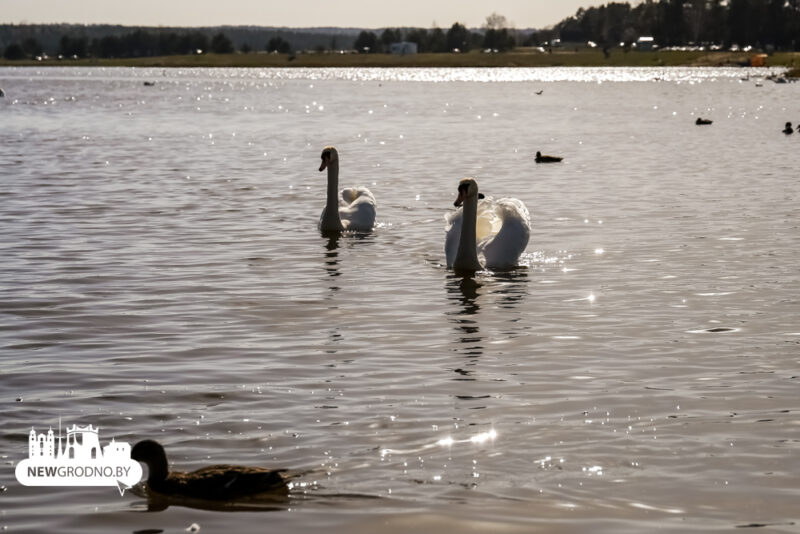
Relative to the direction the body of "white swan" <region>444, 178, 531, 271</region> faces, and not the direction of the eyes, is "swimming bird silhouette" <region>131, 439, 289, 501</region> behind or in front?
in front

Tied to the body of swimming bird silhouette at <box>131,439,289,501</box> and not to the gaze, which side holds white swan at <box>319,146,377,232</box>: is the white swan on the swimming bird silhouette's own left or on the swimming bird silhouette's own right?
on the swimming bird silhouette's own right

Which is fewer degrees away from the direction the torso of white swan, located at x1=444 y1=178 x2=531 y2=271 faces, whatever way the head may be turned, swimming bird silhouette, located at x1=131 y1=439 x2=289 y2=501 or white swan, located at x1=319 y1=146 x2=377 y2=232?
the swimming bird silhouette

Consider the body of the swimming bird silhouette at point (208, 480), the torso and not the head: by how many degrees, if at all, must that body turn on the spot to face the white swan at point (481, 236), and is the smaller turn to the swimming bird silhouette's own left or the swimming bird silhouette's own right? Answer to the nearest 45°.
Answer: approximately 90° to the swimming bird silhouette's own right

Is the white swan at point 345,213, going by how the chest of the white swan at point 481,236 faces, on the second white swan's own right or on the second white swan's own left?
on the second white swan's own right

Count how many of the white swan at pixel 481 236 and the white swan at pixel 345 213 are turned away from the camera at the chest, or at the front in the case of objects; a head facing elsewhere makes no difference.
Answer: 0

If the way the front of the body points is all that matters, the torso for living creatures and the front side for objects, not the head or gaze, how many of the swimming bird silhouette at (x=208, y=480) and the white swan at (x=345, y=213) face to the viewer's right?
0

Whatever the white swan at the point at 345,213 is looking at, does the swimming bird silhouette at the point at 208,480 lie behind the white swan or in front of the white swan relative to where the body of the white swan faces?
in front

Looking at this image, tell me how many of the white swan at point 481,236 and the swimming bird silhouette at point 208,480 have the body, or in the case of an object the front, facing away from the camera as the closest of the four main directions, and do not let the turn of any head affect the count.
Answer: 0

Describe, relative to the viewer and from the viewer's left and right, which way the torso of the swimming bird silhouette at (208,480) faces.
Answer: facing to the left of the viewer
